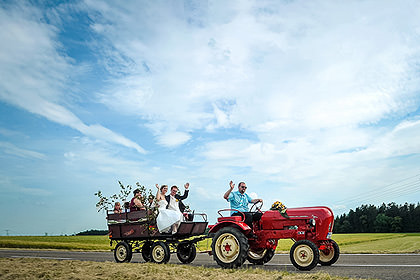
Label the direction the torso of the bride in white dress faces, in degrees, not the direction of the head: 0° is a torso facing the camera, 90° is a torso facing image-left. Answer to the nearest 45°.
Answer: approximately 315°

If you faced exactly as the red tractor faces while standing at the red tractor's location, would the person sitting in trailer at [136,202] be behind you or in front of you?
behind

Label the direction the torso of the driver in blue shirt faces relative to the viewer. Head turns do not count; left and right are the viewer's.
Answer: facing the viewer and to the right of the viewer

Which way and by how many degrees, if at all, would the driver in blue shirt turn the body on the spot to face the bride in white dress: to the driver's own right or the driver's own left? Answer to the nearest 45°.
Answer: approximately 135° to the driver's own right

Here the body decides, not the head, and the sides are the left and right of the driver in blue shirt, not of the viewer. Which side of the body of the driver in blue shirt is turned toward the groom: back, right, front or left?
back

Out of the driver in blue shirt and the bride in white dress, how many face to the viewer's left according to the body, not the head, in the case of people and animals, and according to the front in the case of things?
0

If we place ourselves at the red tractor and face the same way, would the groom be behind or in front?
behind

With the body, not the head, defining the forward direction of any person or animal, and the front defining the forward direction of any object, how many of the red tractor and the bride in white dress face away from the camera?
0
